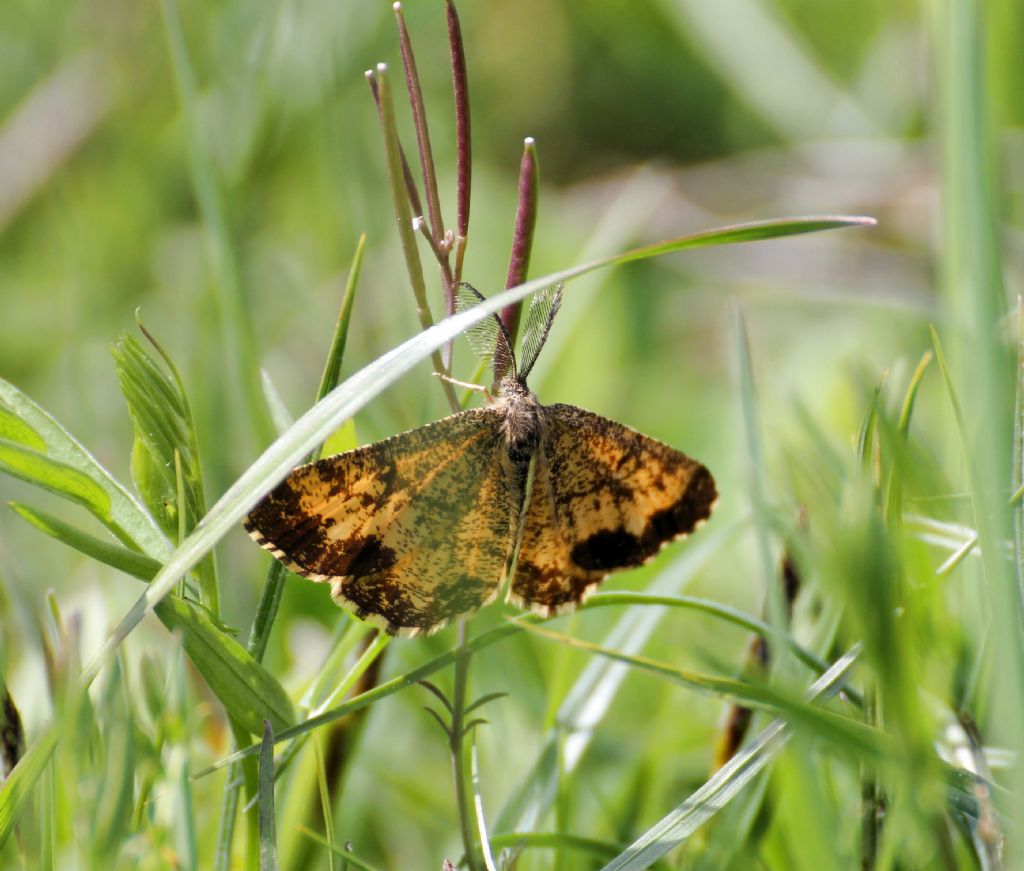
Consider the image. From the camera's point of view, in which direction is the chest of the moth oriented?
away from the camera
